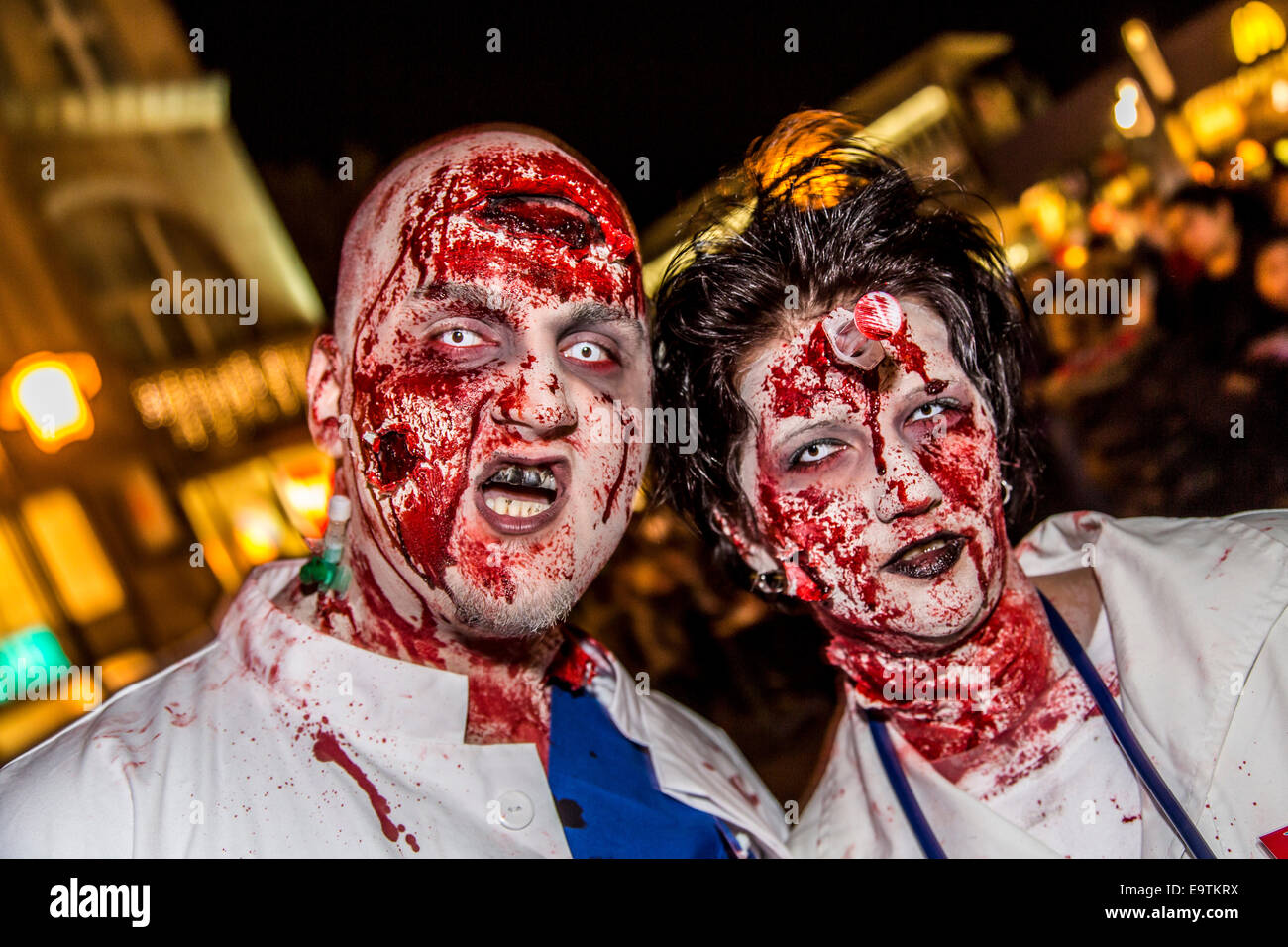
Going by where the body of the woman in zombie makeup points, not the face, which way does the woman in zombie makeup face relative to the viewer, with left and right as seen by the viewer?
facing the viewer

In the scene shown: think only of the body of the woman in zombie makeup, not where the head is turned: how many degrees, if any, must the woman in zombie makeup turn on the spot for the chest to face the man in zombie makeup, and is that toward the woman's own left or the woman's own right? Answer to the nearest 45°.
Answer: approximately 45° to the woman's own right
